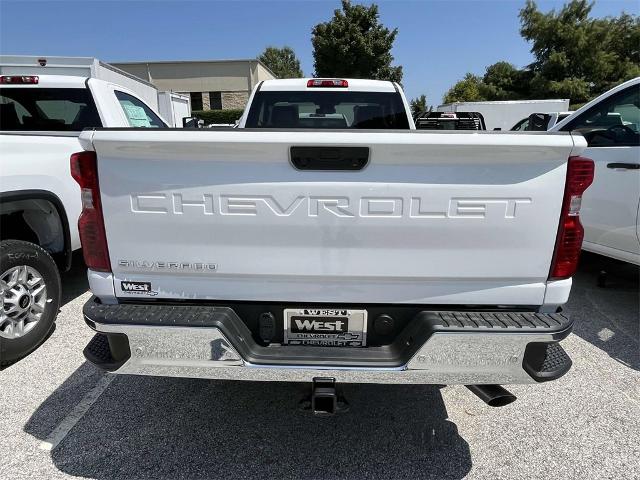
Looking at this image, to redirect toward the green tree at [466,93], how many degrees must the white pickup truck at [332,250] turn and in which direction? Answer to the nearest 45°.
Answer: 0° — it already faces it

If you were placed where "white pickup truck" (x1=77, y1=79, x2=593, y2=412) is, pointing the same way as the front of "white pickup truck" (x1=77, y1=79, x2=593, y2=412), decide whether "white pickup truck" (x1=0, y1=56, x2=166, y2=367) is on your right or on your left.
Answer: on your left

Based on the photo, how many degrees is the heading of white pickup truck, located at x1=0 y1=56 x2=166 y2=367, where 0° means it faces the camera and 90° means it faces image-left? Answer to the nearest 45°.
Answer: approximately 225°

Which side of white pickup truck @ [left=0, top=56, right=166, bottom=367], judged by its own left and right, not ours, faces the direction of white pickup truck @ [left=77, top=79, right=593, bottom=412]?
right

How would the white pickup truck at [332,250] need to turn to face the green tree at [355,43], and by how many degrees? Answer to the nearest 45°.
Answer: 0° — it already faces it

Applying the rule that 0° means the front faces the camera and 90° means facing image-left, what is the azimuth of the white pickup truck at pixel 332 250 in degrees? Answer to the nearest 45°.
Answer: approximately 180°
